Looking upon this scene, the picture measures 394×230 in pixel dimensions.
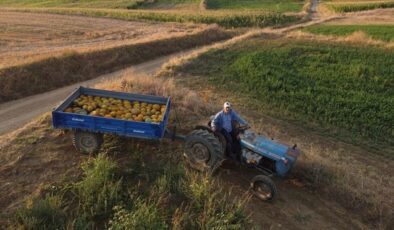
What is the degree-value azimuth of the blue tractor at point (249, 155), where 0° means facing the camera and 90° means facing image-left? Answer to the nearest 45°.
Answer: approximately 315°
